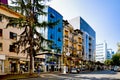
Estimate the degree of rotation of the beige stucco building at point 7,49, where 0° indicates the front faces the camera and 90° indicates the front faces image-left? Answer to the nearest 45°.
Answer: approximately 315°

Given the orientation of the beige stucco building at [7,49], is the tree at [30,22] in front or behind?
in front
